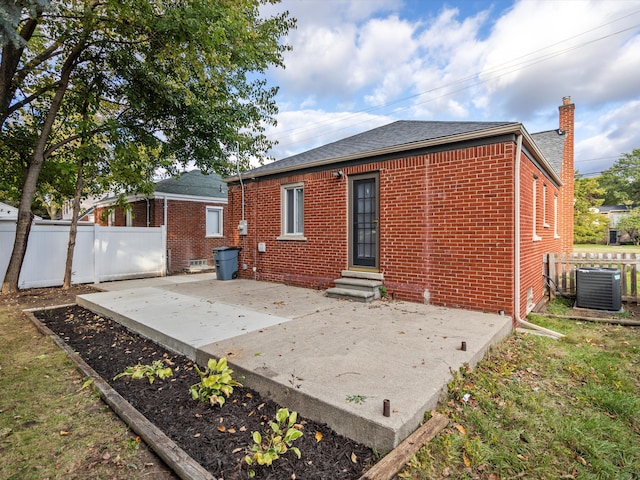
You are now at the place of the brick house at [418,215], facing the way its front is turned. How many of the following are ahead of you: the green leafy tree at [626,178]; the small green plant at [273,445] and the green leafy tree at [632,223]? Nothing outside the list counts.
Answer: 2

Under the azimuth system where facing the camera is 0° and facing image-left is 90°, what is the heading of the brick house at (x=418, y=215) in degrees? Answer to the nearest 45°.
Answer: approximately 225°

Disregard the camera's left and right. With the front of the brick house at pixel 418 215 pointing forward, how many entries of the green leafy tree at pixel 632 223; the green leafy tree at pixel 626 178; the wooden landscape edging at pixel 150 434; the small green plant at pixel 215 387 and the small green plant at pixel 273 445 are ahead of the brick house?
2

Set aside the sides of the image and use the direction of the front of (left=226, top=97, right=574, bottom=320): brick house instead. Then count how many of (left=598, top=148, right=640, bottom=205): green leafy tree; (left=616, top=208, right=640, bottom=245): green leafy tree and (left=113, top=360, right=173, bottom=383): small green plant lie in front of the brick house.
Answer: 2

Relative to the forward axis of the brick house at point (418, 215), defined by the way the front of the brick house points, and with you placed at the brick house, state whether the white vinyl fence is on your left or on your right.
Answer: on your left

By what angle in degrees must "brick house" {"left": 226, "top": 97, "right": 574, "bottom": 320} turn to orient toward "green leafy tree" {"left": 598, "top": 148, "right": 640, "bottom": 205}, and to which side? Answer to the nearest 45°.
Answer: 0° — it already faces it

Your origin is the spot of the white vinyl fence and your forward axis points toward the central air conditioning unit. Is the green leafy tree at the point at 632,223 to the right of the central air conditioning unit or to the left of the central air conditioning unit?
left

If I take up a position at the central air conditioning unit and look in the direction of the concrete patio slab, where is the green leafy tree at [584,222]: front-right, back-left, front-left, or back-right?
back-right

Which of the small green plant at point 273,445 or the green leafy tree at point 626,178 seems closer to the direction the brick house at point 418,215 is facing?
the green leafy tree
